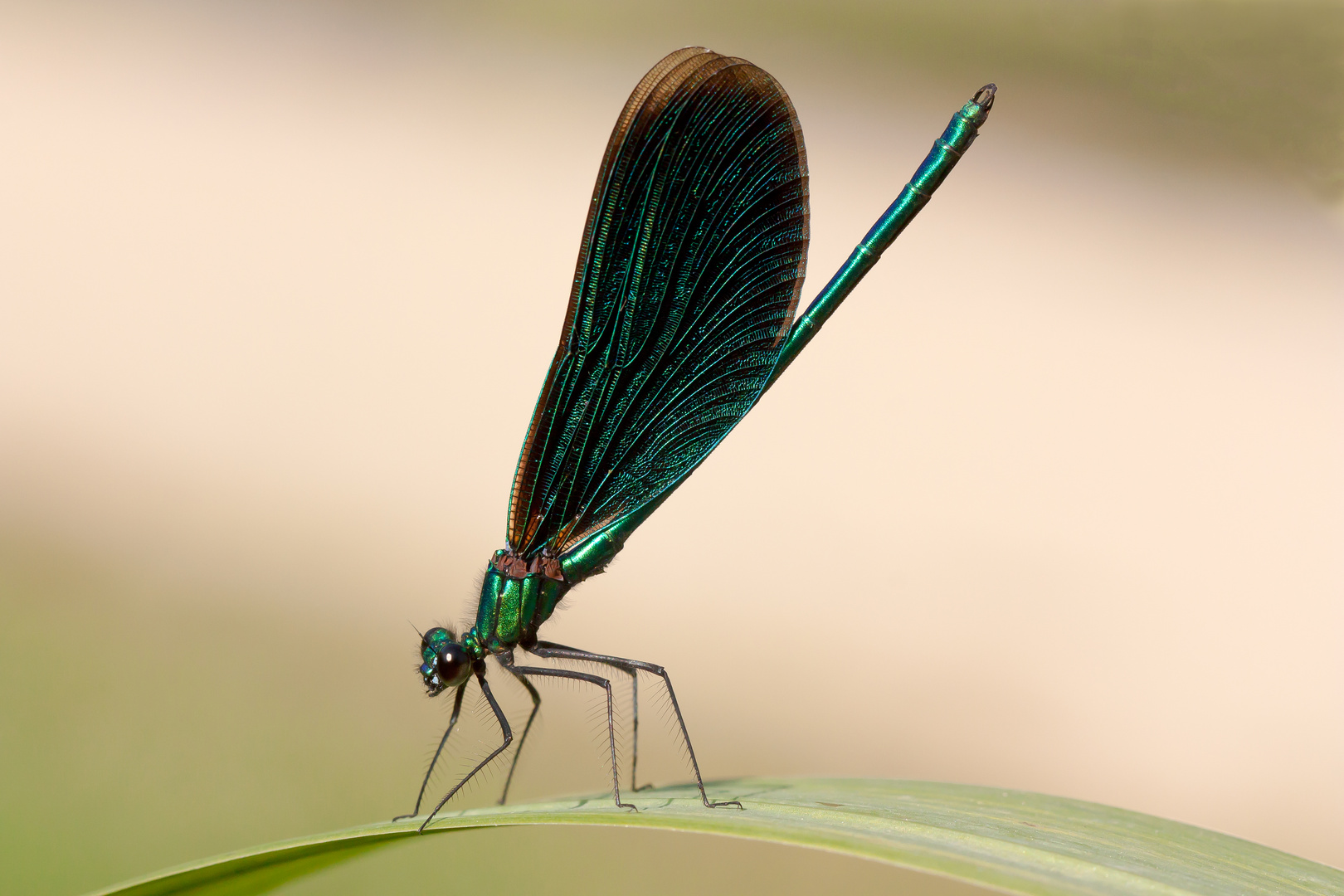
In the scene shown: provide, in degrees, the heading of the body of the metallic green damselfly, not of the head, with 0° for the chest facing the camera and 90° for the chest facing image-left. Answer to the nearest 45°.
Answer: approximately 90°
